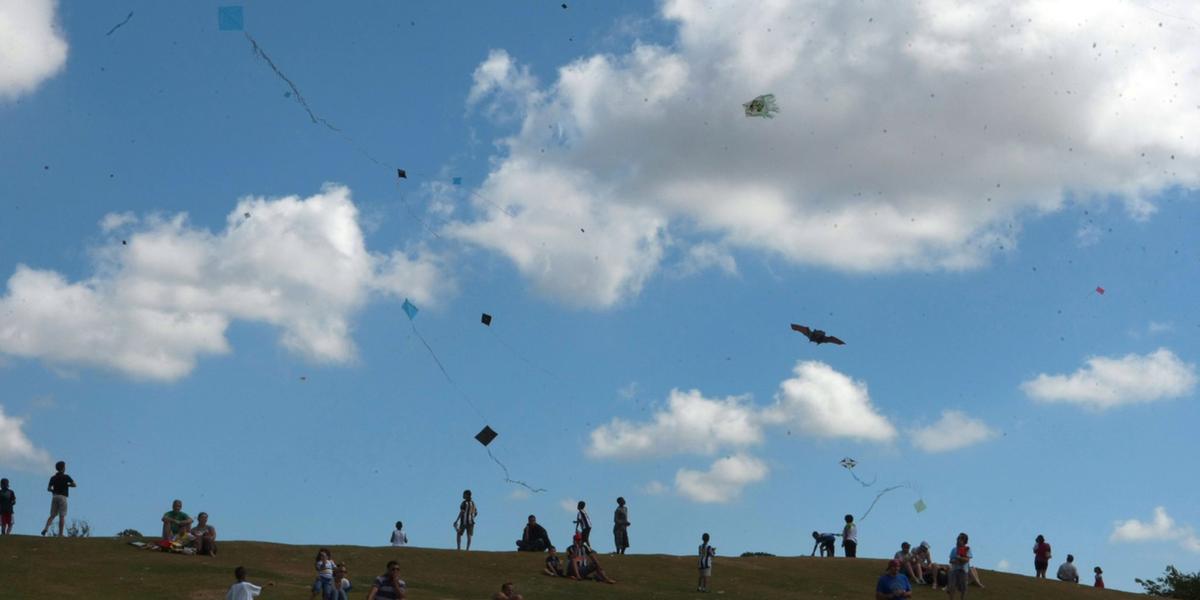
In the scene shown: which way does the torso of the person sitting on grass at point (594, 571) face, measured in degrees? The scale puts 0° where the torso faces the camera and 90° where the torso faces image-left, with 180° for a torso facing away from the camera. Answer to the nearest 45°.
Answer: approximately 315°

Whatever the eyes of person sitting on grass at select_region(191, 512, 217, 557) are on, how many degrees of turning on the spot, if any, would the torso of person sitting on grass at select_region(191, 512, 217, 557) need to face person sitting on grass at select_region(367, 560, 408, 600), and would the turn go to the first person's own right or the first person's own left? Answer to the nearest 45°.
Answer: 0° — they already face them
